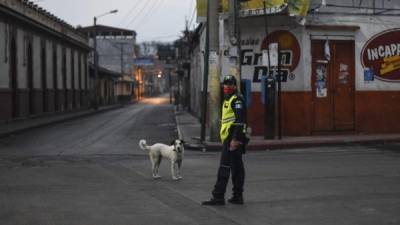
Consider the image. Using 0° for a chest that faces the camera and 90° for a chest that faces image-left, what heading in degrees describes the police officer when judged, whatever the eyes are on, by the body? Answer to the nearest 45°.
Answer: approximately 45°

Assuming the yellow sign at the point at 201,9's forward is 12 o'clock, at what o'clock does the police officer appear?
The police officer is roughly at 12 o'clock from the yellow sign.

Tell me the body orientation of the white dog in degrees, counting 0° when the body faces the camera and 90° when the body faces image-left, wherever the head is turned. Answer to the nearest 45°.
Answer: approximately 315°
